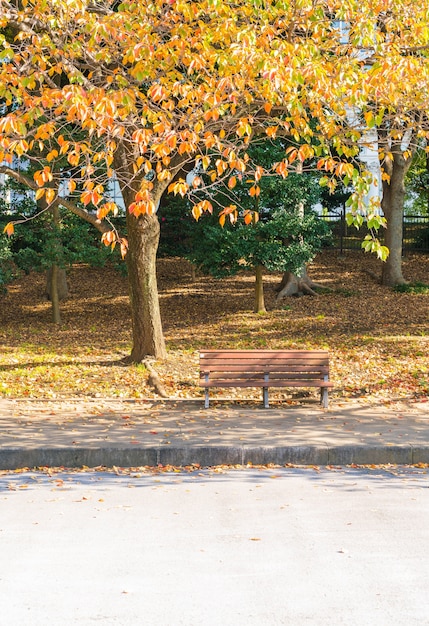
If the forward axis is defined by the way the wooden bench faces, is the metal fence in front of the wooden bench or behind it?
behind

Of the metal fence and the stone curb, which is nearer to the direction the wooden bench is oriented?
the stone curb

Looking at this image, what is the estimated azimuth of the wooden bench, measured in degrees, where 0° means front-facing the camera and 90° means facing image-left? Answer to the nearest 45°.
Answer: approximately 0°

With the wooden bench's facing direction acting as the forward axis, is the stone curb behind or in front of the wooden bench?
in front
